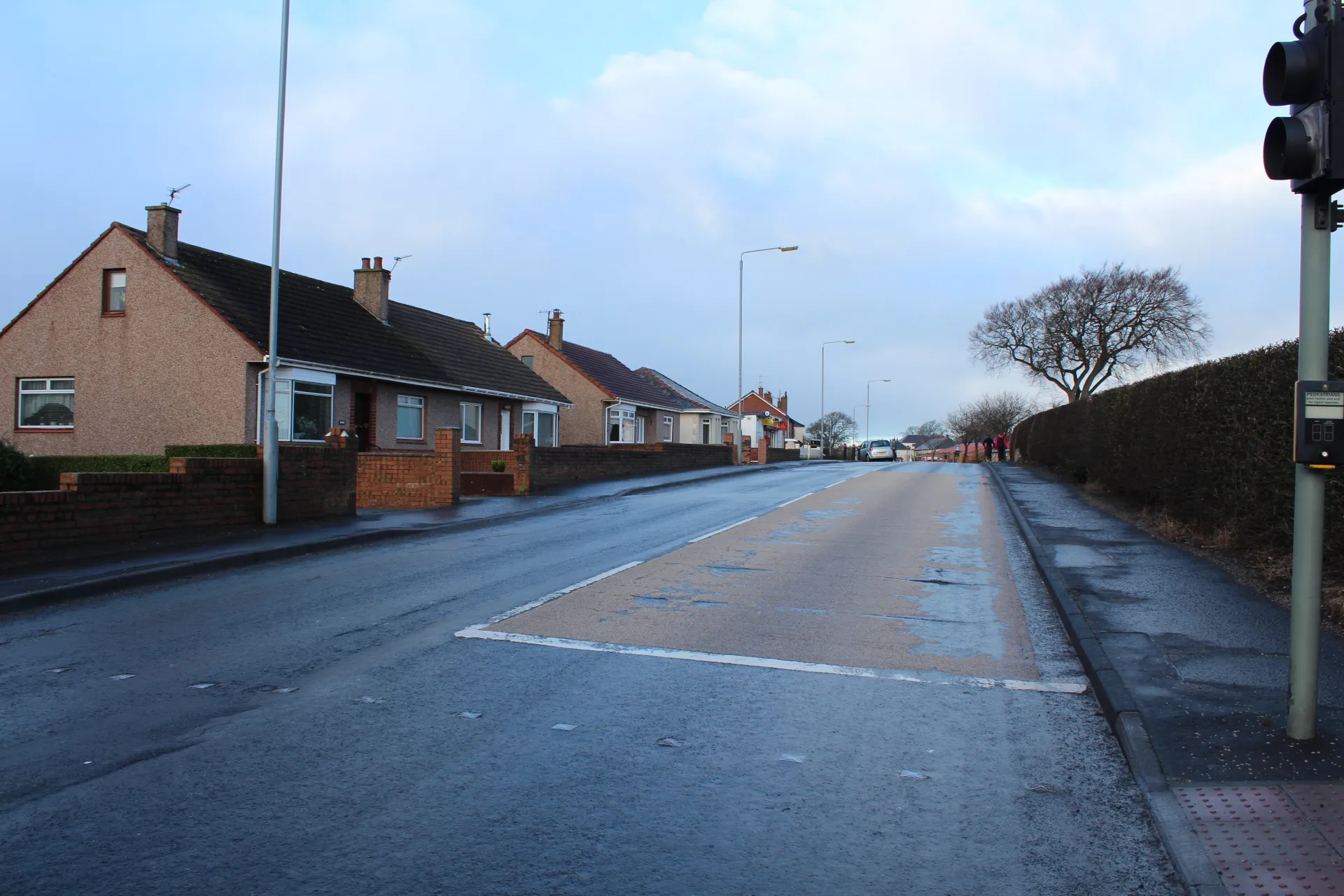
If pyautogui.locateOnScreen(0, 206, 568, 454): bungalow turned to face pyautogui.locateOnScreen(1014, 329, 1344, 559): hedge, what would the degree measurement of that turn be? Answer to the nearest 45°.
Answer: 0° — it already faces it

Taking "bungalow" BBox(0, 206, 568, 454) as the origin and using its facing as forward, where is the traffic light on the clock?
The traffic light is roughly at 1 o'clock from the bungalow.

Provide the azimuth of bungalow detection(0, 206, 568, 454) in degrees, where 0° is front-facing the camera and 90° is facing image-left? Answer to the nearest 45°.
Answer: approximately 315°

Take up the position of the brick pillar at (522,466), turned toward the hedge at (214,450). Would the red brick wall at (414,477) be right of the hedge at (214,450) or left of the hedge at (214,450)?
left

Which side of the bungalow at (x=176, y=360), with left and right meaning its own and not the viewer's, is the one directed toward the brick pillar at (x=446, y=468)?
front

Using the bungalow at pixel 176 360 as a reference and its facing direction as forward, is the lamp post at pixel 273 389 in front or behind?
in front

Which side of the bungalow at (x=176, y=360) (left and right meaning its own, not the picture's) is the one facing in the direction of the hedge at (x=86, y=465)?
right
